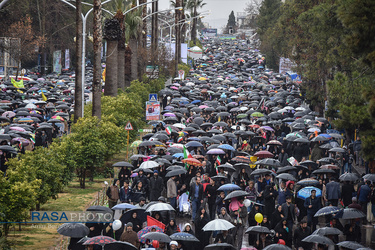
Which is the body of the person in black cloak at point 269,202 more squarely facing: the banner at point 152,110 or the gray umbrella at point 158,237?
the gray umbrella

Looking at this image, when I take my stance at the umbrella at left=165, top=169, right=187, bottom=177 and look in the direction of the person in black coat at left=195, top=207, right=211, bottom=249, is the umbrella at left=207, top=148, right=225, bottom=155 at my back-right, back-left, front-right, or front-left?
back-left

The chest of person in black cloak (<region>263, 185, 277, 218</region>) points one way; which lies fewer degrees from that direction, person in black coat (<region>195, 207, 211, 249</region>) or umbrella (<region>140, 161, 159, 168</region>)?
the person in black coat

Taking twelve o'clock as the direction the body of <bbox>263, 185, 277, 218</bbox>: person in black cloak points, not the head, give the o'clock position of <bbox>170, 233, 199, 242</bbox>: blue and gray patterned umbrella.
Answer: The blue and gray patterned umbrella is roughly at 1 o'clock from the person in black cloak.

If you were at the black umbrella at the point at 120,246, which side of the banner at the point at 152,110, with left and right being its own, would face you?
front

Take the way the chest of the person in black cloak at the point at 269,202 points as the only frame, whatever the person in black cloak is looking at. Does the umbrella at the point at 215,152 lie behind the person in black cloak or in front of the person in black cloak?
behind

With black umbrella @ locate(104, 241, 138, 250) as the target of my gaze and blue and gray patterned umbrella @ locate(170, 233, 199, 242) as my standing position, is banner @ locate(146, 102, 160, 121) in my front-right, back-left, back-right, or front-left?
back-right

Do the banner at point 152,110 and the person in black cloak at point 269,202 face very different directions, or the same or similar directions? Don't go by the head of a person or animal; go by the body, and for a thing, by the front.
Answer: same or similar directions

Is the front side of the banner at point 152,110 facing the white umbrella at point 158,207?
yes

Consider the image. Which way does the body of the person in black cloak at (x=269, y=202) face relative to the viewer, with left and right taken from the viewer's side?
facing the viewer

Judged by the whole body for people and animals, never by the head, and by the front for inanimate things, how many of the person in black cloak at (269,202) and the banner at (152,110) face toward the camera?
2

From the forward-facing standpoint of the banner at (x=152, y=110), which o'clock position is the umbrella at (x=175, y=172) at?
The umbrella is roughly at 12 o'clock from the banner.

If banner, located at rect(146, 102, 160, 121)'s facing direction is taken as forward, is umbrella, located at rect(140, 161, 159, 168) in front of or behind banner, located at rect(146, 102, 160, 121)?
in front

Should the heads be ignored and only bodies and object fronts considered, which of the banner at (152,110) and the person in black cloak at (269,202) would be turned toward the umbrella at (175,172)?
the banner

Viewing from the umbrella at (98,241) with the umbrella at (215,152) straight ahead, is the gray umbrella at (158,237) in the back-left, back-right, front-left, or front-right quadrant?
front-right

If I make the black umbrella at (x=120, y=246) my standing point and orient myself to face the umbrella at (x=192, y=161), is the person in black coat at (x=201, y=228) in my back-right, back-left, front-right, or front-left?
front-right

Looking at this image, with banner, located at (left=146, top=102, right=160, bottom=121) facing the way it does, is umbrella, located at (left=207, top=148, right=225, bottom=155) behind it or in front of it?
in front

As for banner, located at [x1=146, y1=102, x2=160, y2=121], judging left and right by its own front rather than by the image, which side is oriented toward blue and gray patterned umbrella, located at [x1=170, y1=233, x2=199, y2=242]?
front
